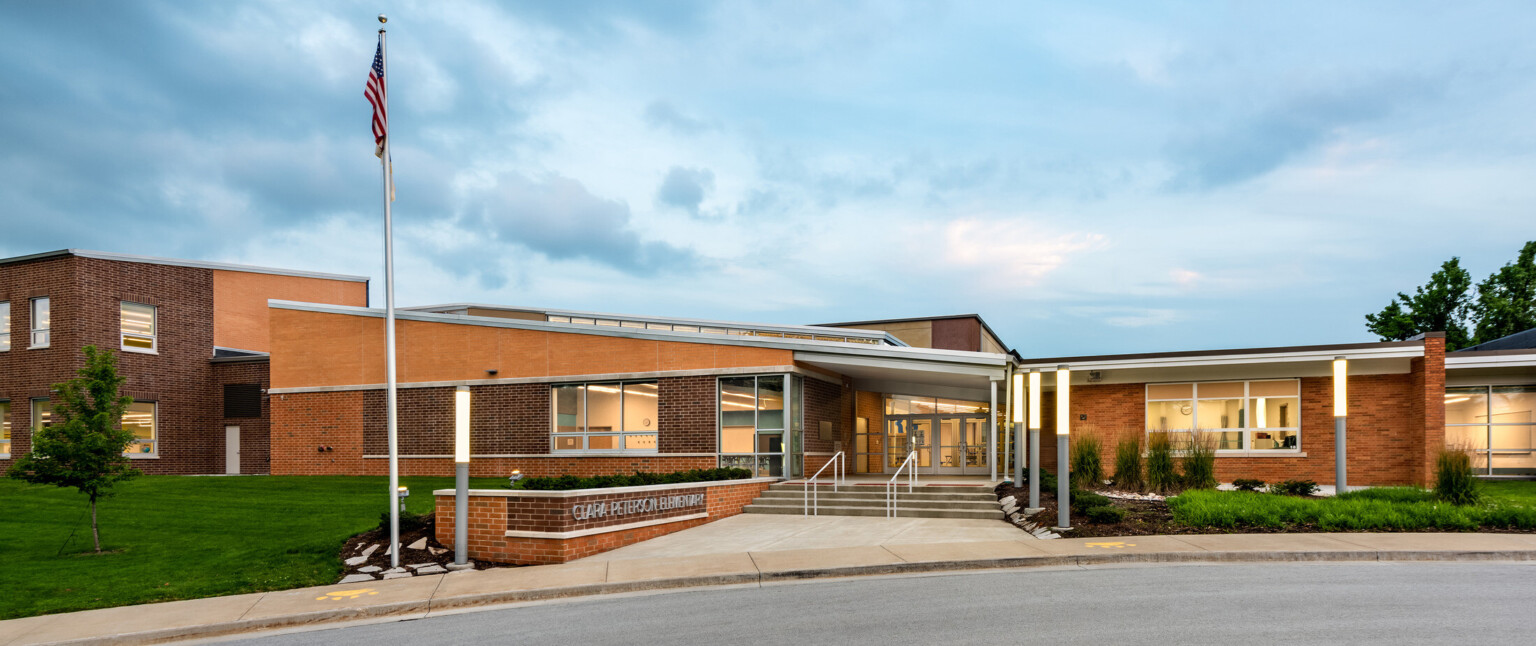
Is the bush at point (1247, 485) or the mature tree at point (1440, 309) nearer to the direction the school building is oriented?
the bush

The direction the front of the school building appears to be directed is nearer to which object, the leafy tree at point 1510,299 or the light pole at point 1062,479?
the light pole

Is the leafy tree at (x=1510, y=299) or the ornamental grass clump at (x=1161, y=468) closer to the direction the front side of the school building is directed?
the ornamental grass clump

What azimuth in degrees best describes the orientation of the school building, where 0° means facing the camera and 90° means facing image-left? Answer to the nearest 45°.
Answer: approximately 0°

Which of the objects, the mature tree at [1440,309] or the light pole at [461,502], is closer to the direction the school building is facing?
the light pole
